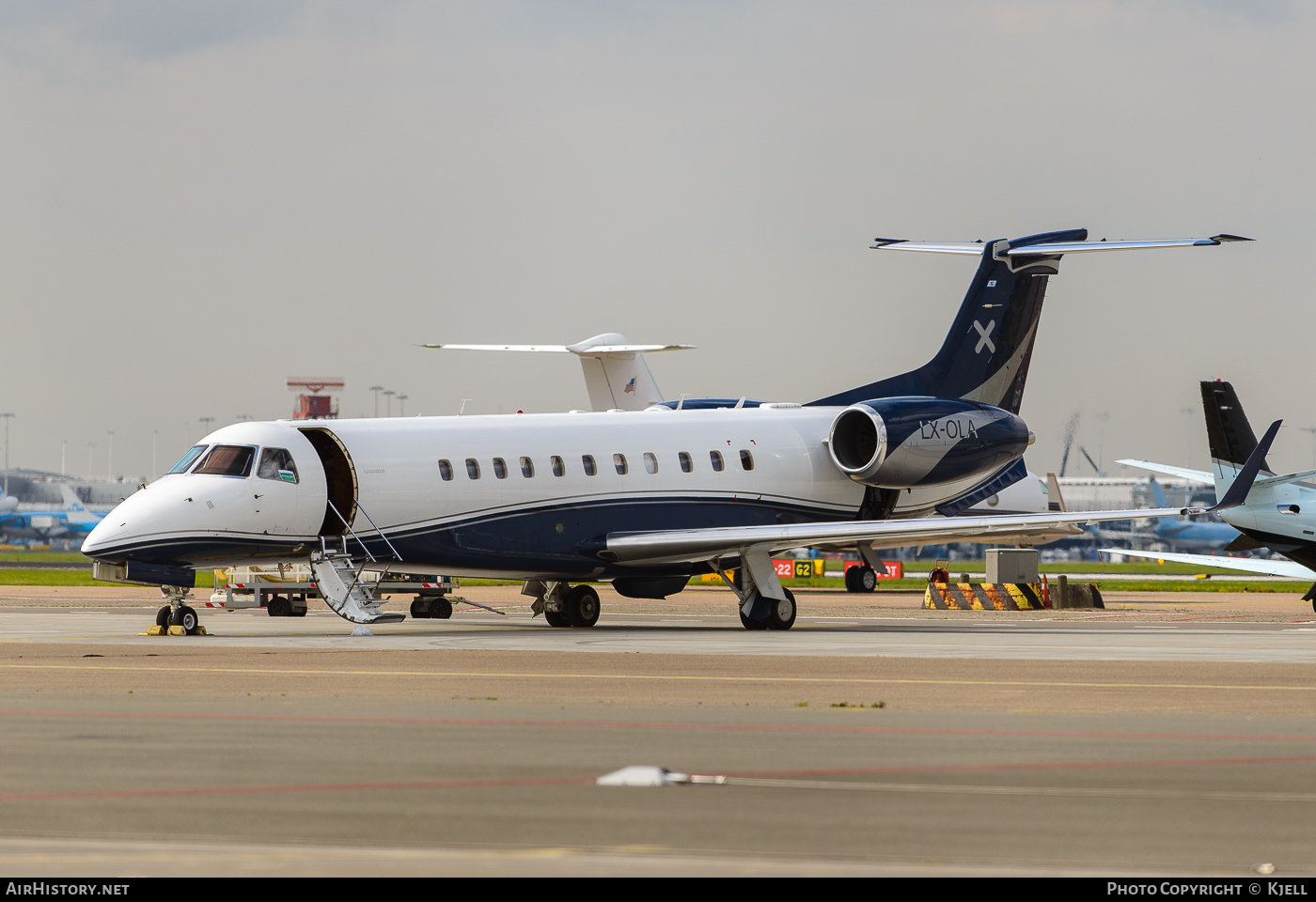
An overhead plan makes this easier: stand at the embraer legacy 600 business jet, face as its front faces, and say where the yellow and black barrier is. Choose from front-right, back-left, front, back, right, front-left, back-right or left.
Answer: back

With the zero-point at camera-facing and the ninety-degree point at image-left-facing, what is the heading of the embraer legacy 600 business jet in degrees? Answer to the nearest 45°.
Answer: approximately 45°

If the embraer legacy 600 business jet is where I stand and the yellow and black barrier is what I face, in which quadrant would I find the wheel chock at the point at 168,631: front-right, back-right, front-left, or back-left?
back-left

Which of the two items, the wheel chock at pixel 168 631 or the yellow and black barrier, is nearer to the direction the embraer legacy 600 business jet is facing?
the wheel chock
